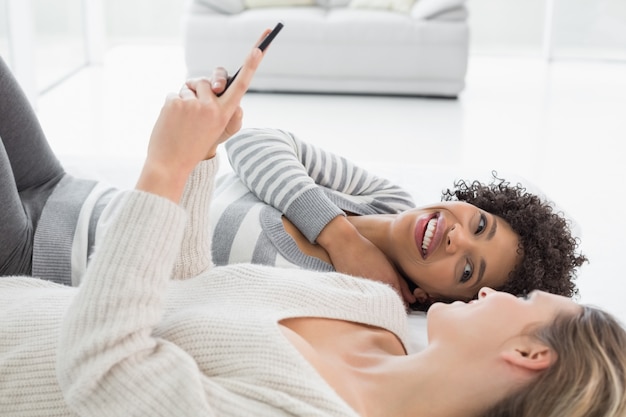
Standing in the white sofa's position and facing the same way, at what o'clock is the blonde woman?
The blonde woman is roughly at 12 o'clock from the white sofa.

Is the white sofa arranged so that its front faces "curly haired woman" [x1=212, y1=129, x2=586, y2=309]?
yes

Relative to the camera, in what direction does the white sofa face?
facing the viewer
